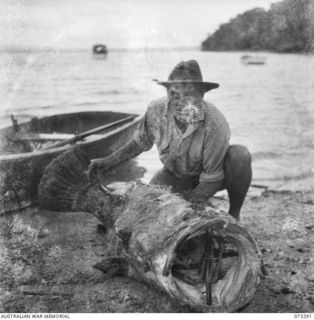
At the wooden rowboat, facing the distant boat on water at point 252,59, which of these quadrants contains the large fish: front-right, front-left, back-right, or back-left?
back-right

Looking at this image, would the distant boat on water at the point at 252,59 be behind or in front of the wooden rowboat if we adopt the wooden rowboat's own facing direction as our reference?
in front

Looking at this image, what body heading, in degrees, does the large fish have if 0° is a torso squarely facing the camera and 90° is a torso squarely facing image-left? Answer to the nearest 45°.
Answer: approximately 315°

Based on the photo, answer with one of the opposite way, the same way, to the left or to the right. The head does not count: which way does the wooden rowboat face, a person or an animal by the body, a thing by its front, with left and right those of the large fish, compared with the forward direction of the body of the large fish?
to the left

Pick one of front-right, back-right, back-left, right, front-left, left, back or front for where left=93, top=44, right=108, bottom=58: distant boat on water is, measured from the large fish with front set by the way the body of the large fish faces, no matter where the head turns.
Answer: back-left

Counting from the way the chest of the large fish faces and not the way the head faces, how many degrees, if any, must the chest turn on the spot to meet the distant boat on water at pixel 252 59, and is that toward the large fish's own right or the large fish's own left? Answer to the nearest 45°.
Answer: approximately 135° to the large fish's own left

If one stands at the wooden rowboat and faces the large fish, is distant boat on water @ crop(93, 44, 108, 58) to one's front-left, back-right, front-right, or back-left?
back-left

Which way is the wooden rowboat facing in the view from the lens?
facing away from the viewer and to the right of the viewer

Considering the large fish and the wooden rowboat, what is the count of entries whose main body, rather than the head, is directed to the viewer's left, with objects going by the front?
0
